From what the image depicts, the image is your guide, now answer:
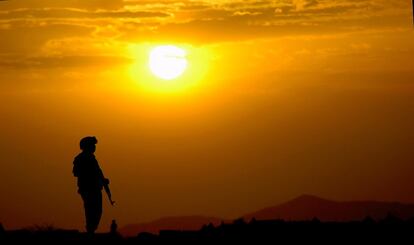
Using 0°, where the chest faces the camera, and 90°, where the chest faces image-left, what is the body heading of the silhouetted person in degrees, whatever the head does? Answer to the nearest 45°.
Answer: approximately 270°

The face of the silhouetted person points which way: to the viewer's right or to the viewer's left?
to the viewer's right
